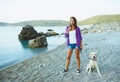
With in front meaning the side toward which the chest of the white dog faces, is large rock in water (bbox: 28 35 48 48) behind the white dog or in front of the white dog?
behind

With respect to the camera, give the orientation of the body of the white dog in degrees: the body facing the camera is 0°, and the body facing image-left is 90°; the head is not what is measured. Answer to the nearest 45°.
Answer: approximately 0°
